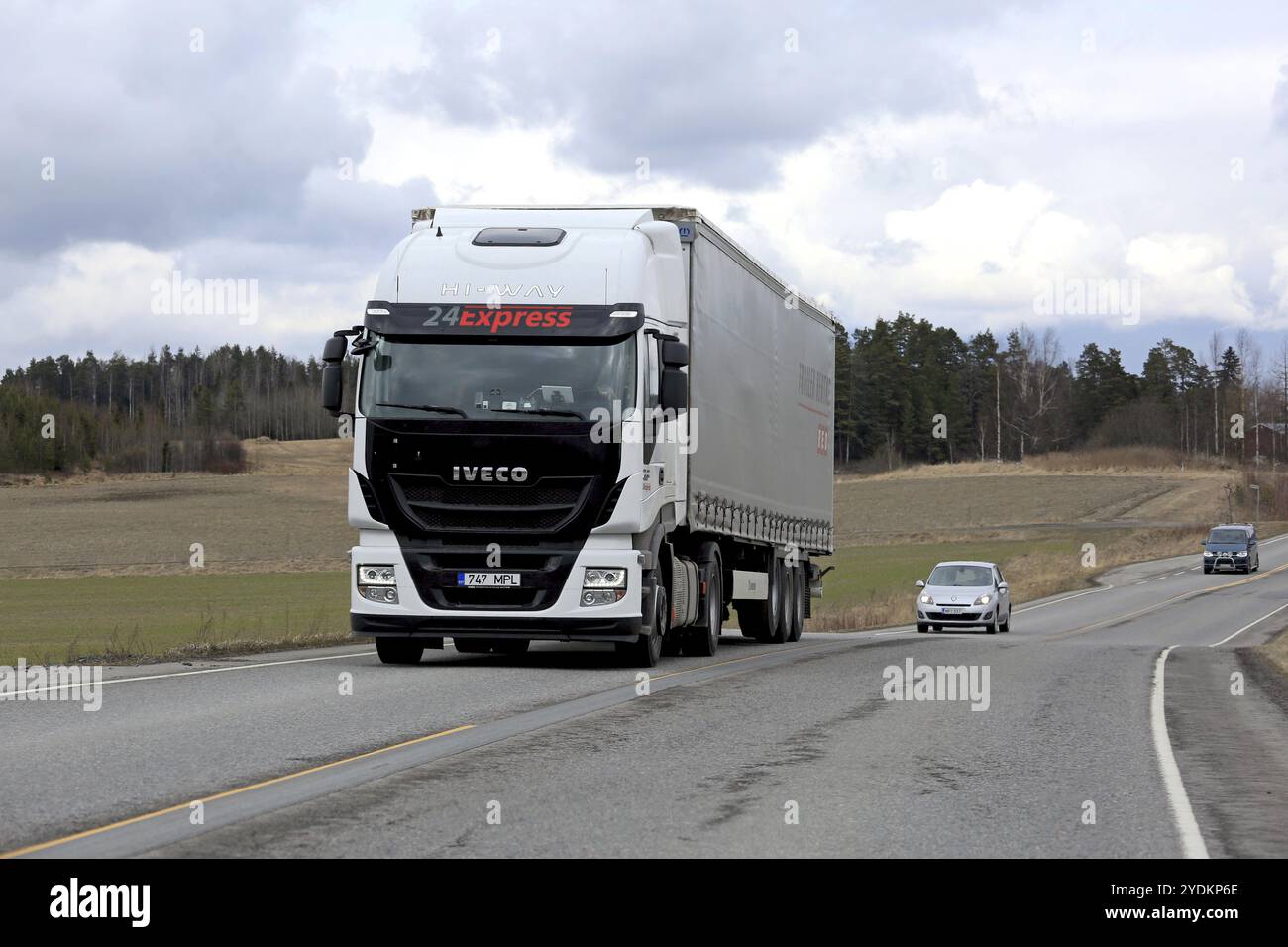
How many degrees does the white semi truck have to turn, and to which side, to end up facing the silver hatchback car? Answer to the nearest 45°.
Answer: approximately 135° to its left

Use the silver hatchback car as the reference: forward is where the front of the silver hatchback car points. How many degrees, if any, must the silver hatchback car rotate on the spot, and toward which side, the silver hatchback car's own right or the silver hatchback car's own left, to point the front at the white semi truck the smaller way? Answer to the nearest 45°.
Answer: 0° — it already faces it

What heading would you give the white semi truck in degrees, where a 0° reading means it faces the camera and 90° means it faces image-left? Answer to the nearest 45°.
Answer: approximately 0°

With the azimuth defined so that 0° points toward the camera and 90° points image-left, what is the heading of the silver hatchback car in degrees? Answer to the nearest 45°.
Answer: approximately 0°

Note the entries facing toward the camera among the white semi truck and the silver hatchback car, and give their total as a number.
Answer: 2
